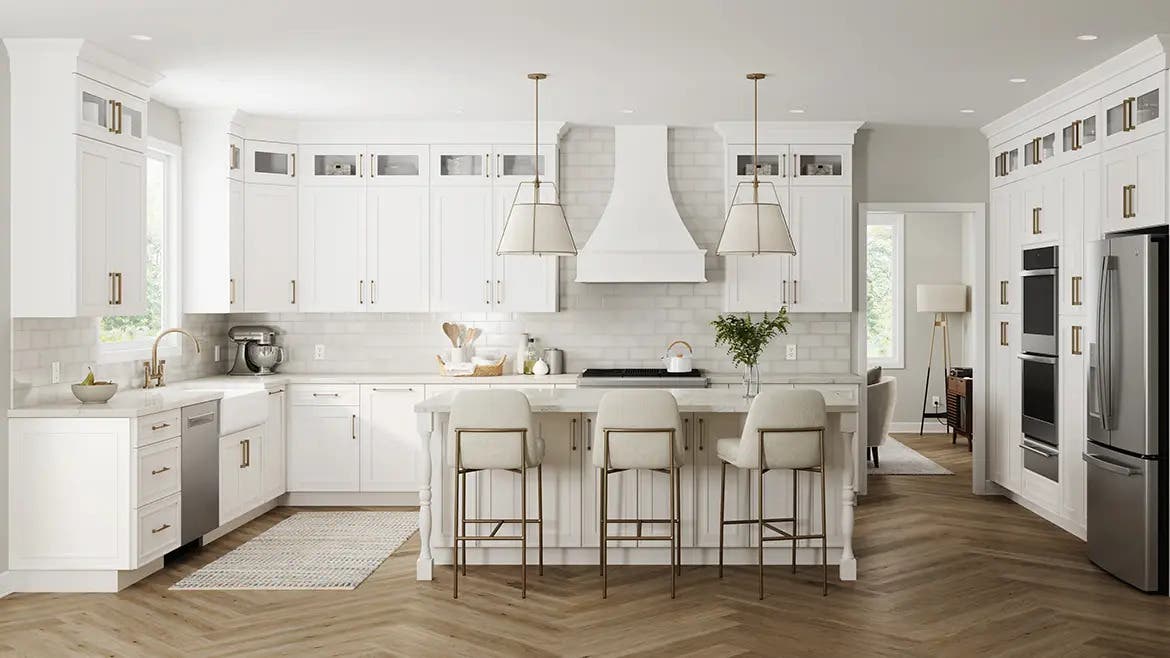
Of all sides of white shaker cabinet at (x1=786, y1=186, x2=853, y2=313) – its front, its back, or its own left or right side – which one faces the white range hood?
right

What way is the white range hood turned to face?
toward the camera

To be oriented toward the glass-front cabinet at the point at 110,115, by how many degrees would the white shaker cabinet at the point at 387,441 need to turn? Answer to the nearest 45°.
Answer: approximately 45° to its right

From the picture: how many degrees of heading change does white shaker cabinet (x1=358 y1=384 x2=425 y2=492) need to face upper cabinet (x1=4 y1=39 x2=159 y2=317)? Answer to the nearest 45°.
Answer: approximately 45° to its right

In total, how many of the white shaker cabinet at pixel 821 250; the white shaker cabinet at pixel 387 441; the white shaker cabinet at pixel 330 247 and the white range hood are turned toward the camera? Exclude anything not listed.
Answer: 4

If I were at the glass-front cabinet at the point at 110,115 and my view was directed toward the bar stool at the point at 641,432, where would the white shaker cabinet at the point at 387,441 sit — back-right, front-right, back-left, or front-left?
front-left

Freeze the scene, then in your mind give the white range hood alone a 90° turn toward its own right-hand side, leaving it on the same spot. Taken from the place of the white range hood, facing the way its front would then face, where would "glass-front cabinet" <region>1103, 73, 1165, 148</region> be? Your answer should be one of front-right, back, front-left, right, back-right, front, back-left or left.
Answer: back-left

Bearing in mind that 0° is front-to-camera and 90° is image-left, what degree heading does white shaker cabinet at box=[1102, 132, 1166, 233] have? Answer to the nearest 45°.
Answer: approximately 45°

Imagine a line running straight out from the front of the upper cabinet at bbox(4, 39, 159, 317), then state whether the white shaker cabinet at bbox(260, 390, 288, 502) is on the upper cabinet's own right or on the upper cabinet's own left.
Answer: on the upper cabinet's own left

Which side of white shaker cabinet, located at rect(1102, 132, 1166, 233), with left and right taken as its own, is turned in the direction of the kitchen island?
front

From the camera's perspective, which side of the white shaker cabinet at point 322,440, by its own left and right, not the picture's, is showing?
front

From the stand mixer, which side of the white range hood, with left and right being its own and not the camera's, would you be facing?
right
